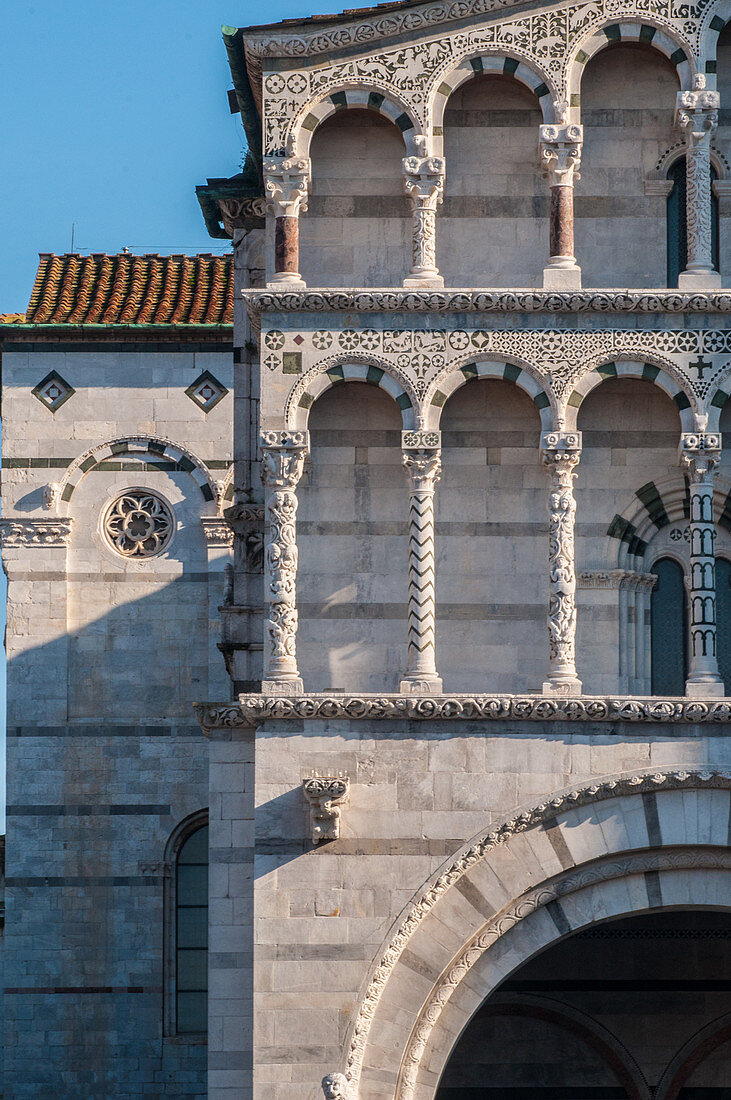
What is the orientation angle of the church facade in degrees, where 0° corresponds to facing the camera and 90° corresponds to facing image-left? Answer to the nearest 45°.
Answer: approximately 0°
